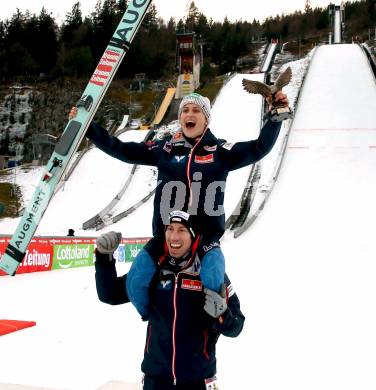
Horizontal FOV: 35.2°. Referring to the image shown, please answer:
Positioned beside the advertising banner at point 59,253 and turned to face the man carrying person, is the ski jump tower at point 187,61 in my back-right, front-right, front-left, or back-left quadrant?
back-left

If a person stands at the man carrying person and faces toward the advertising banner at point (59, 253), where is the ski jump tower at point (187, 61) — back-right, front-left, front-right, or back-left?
front-right

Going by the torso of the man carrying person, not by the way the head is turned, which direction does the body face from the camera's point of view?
toward the camera

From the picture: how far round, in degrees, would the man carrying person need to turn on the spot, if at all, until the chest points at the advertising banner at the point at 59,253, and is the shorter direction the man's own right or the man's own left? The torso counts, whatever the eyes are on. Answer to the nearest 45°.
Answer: approximately 180°

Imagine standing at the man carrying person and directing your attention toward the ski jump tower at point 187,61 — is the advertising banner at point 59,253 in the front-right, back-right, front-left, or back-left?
front-left

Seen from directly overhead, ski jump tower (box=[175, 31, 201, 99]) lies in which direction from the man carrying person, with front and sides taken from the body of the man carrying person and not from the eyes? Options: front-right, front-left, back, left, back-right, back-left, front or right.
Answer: back
